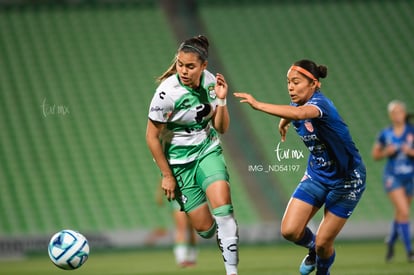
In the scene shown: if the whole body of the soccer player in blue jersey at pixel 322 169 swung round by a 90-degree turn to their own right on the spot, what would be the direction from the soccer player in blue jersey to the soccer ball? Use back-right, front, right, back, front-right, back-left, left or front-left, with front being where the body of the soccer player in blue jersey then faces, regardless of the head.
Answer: front-left

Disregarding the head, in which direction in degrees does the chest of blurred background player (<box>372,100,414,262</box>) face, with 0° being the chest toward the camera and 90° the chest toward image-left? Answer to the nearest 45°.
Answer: approximately 0°

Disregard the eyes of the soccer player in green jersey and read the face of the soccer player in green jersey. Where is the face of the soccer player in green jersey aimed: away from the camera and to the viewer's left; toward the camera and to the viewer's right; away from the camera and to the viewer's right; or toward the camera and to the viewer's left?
toward the camera and to the viewer's left

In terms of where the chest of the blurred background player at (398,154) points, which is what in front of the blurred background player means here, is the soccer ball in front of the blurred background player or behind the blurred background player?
in front

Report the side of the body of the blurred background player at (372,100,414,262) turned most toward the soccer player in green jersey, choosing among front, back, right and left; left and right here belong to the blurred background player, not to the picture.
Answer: front

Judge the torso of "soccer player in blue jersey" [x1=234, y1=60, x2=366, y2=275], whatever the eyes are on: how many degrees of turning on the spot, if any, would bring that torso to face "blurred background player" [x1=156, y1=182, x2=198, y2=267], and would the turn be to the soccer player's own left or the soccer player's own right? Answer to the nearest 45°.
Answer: approximately 90° to the soccer player's own right

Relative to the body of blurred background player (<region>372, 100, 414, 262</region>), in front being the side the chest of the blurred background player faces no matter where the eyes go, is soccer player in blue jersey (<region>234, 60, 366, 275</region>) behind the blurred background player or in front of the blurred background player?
in front

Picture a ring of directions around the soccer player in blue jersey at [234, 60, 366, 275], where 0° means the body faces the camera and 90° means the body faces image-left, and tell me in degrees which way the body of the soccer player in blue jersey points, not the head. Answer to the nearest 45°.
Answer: approximately 45°

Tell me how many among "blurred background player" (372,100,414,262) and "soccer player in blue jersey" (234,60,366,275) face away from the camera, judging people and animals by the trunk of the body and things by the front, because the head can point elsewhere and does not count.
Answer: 0
